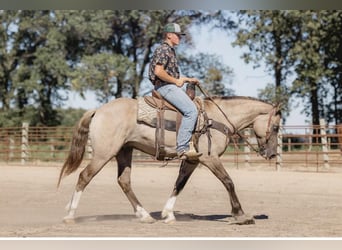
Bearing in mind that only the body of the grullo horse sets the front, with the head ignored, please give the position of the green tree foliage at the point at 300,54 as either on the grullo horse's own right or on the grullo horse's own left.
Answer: on the grullo horse's own left

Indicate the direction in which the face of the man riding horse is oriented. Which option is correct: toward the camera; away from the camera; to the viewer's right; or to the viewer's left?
to the viewer's right

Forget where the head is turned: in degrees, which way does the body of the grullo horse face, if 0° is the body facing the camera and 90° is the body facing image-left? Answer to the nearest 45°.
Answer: approximately 270°

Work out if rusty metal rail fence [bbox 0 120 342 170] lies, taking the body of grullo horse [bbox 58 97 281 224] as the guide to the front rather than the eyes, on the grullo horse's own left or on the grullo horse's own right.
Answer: on the grullo horse's own left

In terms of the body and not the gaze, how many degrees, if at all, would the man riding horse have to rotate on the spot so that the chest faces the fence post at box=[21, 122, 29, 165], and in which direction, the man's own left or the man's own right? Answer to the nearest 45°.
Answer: approximately 135° to the man's own left

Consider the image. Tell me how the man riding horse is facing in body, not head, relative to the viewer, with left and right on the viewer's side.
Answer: facing to the right of the viewer
